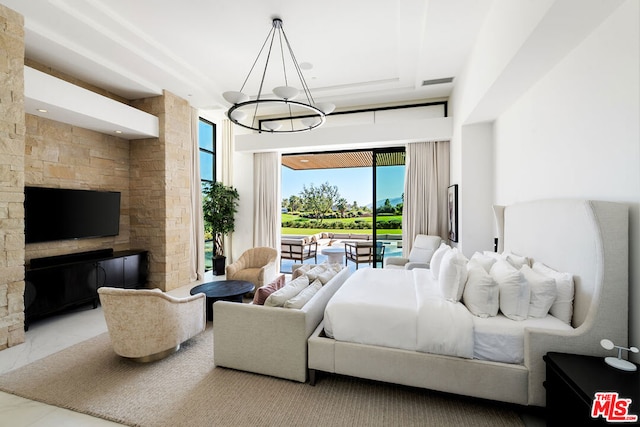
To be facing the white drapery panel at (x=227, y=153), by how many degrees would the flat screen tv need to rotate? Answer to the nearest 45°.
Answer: approximately 45° to its left

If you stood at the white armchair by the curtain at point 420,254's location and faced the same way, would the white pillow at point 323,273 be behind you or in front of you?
in front

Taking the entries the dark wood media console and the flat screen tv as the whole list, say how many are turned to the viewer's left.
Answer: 0

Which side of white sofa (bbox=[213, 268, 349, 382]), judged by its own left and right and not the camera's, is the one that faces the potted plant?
right

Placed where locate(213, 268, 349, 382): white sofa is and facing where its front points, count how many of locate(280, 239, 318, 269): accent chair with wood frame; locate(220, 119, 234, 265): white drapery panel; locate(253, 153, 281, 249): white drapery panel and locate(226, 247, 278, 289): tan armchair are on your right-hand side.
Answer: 4

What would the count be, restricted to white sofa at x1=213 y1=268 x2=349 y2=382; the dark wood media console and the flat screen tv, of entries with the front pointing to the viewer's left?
1

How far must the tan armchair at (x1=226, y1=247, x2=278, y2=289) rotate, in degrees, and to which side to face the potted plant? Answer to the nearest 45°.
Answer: approximately 90° to its right

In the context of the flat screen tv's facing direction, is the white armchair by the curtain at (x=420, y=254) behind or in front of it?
in front

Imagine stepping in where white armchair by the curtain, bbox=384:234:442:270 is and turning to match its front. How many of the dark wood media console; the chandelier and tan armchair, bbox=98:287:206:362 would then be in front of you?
3

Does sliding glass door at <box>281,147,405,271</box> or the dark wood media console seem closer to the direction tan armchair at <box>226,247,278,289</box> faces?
the dark wood media console

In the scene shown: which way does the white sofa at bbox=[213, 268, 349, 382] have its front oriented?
to the viewer's left

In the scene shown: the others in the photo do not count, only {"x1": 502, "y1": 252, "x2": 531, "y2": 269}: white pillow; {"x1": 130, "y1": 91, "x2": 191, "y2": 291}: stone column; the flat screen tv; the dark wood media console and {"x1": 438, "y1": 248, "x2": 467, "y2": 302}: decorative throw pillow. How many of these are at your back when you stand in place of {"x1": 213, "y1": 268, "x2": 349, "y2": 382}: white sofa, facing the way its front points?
2

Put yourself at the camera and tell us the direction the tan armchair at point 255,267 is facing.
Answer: facing the viewer and to the left of the viewer

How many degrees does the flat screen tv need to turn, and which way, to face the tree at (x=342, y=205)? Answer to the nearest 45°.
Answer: approximately 45° to its left

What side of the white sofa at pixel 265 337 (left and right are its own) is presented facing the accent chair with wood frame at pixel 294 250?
right

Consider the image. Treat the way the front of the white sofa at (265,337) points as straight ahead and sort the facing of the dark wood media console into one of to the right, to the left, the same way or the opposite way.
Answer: the opposite way

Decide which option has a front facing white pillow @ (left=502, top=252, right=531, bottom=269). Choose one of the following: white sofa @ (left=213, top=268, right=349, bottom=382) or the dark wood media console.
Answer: the dark wood media console

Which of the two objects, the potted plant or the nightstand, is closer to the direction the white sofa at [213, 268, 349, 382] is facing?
the potted plant

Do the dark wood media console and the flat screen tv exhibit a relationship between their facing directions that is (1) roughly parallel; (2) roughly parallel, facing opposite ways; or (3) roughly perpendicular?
roughly parallel
